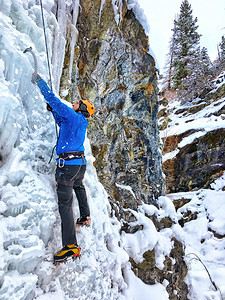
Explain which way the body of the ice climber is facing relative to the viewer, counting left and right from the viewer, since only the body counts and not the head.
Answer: facing to the left of the viewer

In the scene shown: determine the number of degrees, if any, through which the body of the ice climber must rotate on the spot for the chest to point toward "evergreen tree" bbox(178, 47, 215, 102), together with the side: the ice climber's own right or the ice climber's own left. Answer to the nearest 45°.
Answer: approximately 135° to the ice climber's own right

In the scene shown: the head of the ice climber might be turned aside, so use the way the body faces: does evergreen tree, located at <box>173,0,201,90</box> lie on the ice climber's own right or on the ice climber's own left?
on the ice climber's own right
